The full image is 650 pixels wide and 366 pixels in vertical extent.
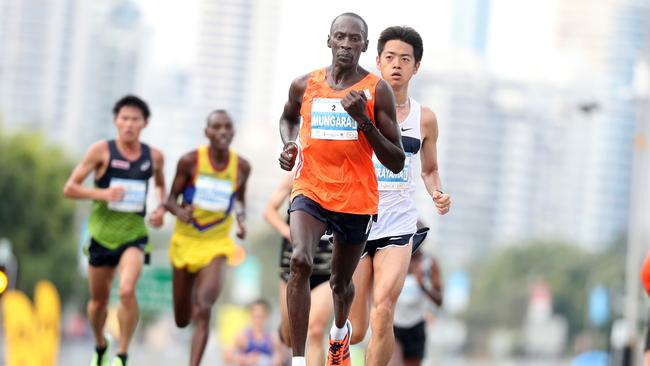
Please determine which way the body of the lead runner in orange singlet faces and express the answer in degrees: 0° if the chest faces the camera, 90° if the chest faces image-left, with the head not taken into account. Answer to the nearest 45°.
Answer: approximately 0°

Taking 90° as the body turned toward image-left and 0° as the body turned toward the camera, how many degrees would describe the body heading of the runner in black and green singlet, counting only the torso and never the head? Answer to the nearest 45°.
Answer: approximately 0°

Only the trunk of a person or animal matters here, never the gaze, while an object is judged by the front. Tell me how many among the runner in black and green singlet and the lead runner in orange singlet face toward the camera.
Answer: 2
